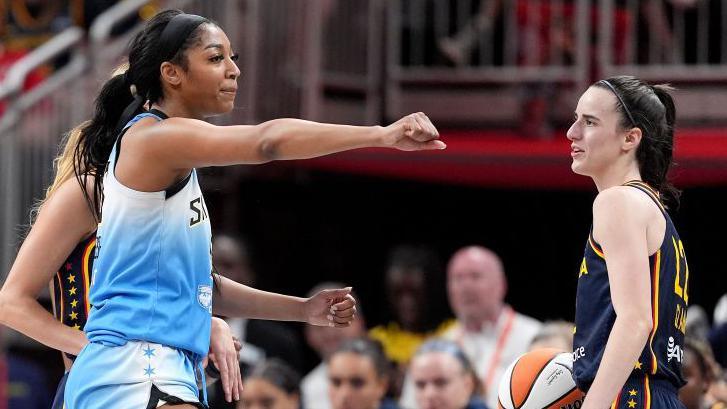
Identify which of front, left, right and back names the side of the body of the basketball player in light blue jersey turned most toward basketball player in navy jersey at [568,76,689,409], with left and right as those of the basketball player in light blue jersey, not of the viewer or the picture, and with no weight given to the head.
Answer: front

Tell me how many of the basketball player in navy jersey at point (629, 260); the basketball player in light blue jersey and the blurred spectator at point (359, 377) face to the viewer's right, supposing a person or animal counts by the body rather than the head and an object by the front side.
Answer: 1

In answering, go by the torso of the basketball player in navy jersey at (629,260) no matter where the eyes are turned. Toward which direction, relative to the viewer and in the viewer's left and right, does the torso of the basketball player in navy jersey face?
facing to the left of the viewer

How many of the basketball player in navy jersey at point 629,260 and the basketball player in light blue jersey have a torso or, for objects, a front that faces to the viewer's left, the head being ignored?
1

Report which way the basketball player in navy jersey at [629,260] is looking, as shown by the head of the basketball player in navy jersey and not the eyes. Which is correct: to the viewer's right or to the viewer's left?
to the viewer's left

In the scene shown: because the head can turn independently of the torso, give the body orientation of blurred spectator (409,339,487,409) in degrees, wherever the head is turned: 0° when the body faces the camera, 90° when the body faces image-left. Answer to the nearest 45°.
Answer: approximately 45°

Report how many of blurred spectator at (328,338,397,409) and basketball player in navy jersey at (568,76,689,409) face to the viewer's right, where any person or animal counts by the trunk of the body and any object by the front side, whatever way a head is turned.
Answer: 0

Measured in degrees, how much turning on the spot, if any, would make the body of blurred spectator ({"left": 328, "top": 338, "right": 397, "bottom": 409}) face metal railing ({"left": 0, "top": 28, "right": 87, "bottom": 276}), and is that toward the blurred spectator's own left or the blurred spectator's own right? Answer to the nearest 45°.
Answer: approximately 90° to the blurred spectator's own right

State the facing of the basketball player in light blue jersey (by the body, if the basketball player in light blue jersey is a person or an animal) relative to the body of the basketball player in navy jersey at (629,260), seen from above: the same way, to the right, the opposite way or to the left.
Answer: the opposite way

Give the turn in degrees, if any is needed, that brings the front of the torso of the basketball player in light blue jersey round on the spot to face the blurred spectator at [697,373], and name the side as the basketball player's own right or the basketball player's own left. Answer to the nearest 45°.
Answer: approximately 45° to the basketball player's own left

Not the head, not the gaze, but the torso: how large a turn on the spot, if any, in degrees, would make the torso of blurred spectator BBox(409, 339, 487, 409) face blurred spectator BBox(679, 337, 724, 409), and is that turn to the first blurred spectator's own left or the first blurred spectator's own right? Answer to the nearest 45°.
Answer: approximately 90° to the first blurred spectator's own left

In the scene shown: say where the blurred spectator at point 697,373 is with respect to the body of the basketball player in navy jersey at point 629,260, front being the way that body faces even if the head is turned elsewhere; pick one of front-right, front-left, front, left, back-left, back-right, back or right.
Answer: right

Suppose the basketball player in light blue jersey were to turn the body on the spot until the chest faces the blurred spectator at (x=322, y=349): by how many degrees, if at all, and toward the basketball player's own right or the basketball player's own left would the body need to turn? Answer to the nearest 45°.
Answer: approximately 90° to the basketball player's own left
